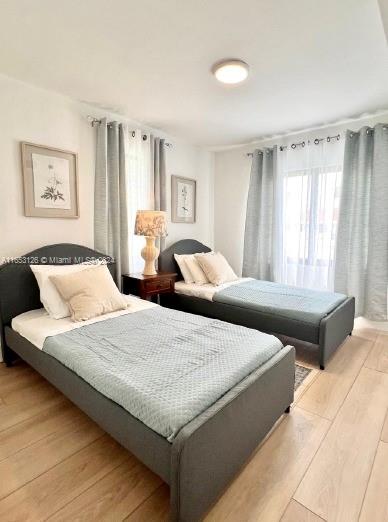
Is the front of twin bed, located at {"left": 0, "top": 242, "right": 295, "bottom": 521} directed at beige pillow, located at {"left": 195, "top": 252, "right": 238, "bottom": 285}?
no

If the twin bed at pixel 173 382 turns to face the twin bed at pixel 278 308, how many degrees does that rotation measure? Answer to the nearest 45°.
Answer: approximately 90° to its left

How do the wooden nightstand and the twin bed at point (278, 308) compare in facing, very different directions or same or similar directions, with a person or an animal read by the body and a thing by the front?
same or similar directions

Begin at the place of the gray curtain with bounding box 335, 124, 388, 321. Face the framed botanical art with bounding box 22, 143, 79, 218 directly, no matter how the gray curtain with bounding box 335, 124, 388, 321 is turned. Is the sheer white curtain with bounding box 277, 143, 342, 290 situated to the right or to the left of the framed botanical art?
right

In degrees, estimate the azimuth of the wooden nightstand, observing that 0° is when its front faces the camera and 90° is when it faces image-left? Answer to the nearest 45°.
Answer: approximately 315°

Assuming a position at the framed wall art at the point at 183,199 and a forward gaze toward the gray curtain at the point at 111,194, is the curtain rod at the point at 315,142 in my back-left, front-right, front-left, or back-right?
back-left

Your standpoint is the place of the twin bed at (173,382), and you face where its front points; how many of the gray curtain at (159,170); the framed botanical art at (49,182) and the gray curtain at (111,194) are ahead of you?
0

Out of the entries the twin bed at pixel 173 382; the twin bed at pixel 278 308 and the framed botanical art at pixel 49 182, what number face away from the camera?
0

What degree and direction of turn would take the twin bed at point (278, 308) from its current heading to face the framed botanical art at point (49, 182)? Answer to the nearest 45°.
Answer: approximately 135° to its right

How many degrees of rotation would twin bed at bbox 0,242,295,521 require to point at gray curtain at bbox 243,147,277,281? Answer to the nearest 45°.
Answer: approximately 90° to its left

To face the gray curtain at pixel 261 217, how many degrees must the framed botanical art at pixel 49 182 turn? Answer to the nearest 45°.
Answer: approximately 45° to its left

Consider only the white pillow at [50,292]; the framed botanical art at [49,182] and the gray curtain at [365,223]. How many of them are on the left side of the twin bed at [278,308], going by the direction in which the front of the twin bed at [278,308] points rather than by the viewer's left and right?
1

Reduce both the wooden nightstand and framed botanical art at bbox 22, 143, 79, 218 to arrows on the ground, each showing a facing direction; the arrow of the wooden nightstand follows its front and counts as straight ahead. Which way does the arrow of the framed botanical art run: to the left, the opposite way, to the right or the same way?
the same way

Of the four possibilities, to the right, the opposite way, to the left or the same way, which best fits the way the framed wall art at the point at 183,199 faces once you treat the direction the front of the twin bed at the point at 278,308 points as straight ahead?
the same way

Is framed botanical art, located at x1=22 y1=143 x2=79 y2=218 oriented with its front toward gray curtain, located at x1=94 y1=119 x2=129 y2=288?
no

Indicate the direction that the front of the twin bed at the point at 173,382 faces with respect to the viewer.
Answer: facing the viewer and to the right of the viewer

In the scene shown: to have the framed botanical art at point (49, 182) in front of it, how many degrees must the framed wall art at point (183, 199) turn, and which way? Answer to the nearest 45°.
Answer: approximately 90° to its right

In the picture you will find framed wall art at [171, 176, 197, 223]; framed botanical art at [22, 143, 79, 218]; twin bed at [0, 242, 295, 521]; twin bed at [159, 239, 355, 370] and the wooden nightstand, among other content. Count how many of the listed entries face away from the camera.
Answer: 0

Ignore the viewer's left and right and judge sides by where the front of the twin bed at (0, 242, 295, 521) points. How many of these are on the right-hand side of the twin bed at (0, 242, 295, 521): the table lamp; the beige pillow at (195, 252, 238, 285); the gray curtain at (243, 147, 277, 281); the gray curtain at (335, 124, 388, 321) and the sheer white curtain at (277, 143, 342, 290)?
0

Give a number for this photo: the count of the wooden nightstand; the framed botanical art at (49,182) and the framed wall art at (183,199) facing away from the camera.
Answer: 0

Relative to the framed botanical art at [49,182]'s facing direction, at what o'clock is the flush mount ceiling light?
The flush mount ceiling light is roughly at 12 o'clock from the framed botanical art.
